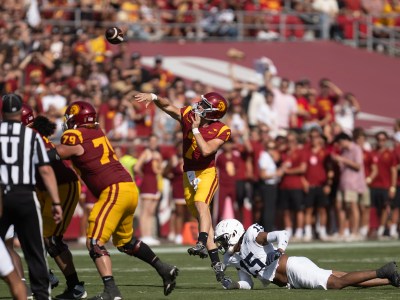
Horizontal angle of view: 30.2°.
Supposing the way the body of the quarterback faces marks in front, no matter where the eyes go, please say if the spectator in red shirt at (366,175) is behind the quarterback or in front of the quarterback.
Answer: behind

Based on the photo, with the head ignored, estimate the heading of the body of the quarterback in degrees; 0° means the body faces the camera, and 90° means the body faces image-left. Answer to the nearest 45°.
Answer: approximately 45°

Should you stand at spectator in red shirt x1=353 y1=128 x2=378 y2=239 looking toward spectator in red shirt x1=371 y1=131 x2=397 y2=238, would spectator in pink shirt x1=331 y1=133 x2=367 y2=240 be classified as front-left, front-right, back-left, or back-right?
back-right

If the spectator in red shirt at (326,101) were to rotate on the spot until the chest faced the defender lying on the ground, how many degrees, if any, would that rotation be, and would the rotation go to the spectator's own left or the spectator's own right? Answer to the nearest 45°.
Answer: approximately 45° to the spectator's own left
